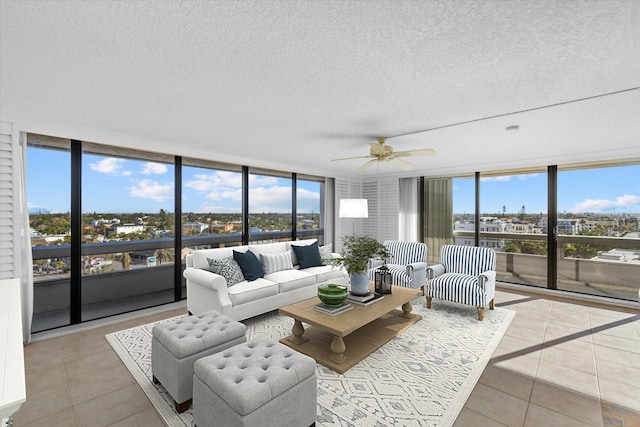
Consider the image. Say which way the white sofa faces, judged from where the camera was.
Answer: facing the viewer and to the right of the viewer

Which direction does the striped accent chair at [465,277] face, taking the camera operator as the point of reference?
facing the viewer and to the left of the viewer

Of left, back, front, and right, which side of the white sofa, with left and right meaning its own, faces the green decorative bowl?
front

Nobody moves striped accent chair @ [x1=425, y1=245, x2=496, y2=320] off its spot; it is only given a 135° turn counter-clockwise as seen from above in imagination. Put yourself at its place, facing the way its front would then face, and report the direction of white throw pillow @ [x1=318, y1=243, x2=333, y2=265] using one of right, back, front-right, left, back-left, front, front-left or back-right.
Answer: back

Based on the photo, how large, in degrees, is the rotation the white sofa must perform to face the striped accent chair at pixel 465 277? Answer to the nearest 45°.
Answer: approximately 45° to its left

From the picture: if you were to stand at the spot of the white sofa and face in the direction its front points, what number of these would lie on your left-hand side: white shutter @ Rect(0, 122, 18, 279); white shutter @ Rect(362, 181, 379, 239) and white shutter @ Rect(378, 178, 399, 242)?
2

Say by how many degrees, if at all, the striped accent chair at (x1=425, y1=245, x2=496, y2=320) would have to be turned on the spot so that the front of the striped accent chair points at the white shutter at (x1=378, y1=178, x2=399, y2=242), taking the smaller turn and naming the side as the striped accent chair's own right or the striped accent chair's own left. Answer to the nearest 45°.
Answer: approximately 90° to the striped accent chair's own right

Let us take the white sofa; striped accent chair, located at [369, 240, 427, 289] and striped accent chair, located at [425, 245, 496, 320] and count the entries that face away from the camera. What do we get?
0

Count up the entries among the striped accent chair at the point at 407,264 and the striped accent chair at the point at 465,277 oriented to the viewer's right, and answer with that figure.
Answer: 0

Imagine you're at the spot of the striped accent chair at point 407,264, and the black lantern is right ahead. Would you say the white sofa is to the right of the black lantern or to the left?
right

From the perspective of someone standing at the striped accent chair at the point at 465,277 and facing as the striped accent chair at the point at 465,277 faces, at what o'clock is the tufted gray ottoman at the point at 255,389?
The tufted gray ottoman is roughly at 11 o'clock from the striped accent chair.

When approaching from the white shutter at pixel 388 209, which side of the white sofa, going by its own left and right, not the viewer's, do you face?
left

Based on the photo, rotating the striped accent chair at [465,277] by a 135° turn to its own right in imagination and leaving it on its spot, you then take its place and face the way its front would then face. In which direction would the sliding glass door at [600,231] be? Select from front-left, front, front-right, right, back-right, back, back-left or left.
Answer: front-right
